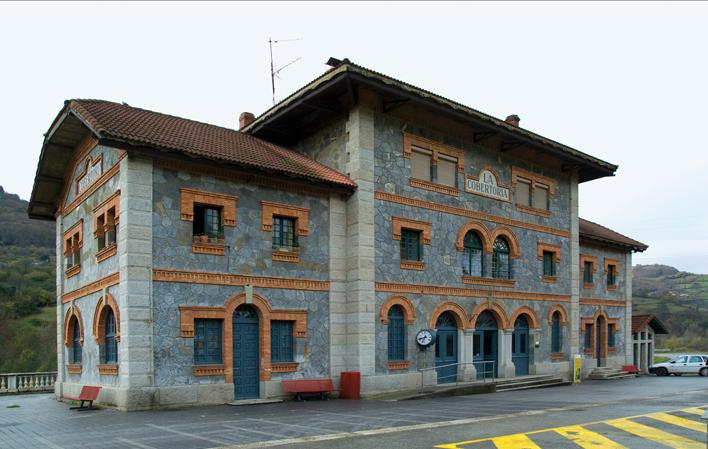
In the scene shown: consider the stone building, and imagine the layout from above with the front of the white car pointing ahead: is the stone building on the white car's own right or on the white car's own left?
on the white car's own left

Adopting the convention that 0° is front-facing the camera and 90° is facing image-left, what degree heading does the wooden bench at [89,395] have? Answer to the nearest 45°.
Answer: approximately 45°
